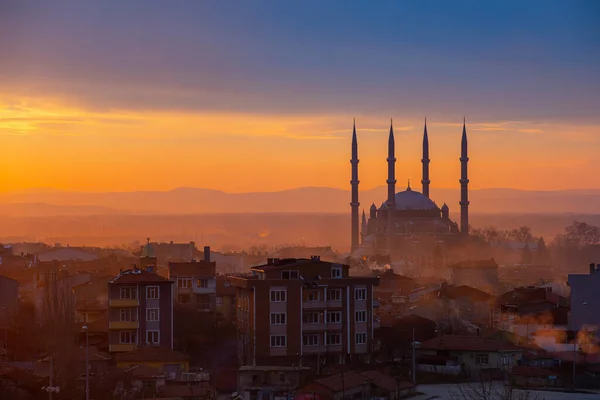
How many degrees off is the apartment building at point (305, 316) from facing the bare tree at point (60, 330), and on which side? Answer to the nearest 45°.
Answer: approximately 90° to its right

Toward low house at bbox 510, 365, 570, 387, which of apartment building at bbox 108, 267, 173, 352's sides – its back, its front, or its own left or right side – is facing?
left

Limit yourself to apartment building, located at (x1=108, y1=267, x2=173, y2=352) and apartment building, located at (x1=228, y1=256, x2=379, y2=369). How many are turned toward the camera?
2

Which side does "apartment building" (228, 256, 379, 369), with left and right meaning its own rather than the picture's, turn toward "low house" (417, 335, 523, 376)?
left

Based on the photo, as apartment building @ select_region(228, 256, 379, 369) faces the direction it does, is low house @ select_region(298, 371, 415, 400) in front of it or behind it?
in front

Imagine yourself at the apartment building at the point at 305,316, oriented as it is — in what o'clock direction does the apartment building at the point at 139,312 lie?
the apartment building at the point at 139,312 is roughly at 3 o'clock from the apartment building at the point at 305,316.
